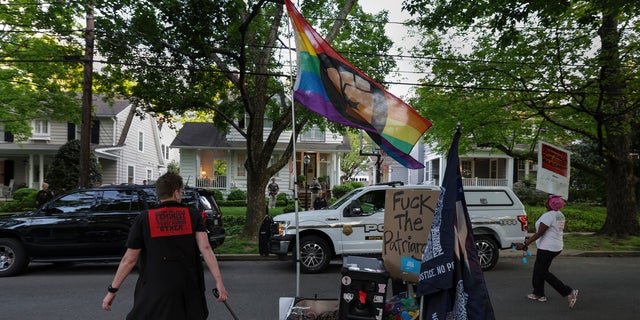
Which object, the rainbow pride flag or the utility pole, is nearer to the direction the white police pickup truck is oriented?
the utility pole

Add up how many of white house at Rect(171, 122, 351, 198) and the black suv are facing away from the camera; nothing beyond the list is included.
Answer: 0

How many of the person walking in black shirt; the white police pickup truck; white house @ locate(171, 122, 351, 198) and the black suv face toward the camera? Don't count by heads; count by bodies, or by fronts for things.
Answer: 1

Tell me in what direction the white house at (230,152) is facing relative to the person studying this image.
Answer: facing the viewer

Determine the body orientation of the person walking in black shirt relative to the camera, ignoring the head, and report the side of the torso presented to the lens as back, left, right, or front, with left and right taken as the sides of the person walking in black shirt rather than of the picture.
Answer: back

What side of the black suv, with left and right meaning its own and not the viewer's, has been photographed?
left

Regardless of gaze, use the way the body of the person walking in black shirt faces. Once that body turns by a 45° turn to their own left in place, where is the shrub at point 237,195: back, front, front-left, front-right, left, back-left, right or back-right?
front-right

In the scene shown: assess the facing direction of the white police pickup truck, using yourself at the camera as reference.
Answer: facing to the left of the viewer

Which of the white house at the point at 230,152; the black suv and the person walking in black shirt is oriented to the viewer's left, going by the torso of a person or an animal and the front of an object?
the black suv

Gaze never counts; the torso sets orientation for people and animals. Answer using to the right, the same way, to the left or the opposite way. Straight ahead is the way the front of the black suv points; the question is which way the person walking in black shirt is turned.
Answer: to the right

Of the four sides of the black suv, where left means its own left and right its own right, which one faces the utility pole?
right

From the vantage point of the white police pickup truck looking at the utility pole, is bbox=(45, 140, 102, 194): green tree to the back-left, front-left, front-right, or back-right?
front-right

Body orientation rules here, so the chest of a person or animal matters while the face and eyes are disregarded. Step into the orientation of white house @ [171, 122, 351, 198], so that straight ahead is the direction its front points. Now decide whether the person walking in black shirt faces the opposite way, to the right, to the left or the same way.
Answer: the opposite way
